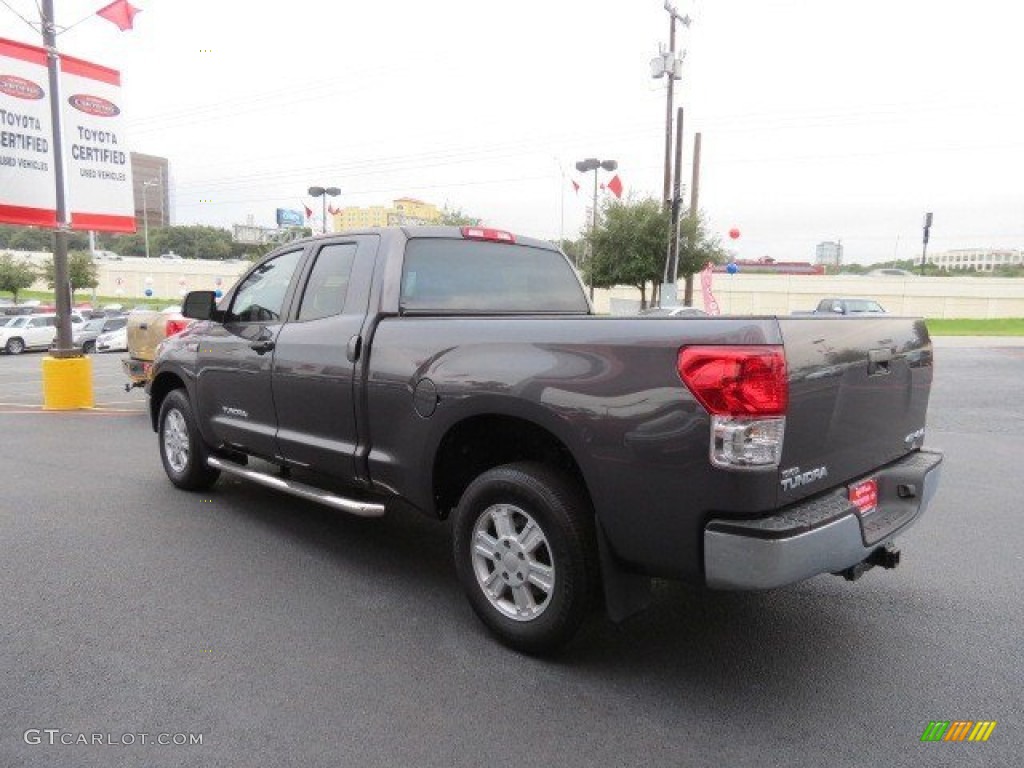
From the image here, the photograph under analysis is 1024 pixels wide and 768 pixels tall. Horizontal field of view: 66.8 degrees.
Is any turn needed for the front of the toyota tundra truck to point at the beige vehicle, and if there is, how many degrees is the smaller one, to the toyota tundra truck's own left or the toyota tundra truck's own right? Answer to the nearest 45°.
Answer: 0° — it already faces it

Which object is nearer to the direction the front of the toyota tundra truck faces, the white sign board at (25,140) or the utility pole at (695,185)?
the white sign board

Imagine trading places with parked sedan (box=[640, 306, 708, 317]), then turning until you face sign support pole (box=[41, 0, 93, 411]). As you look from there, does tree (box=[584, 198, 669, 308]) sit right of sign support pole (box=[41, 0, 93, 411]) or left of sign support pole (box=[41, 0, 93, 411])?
right

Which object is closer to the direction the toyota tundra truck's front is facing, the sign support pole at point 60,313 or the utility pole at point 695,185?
the sign support pole

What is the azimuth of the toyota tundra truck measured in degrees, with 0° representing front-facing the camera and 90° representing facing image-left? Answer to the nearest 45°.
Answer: approximately 135°

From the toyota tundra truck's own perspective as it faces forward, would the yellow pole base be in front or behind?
in front

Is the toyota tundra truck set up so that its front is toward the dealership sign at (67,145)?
yes

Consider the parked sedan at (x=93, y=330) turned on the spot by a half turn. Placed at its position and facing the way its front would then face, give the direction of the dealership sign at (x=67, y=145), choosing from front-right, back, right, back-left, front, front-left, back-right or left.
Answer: back-right

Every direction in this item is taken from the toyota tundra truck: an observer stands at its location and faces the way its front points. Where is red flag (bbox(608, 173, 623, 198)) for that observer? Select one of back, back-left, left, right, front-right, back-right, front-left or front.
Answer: front-right

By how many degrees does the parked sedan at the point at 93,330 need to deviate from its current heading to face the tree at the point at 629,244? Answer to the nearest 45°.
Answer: approximately 135° to its left

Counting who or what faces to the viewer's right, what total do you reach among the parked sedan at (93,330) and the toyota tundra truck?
0

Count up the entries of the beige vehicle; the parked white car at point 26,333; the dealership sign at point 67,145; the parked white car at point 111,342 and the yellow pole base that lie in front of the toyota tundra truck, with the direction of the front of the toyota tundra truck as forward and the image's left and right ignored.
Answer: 5

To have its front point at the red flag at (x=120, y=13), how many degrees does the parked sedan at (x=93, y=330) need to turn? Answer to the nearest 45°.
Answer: approximately 45° to its left

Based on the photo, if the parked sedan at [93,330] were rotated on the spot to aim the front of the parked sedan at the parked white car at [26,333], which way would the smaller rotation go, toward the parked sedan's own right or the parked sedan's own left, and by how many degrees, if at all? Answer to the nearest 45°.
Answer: approximately 45° to the parked sedan's own right
